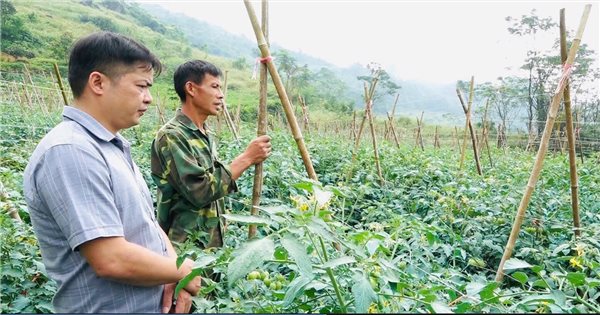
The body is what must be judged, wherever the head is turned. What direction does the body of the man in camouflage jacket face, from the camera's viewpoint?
to the viewer's right

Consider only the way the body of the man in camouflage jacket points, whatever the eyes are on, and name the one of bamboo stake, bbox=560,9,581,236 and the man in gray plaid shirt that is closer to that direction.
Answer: the bamboo stake

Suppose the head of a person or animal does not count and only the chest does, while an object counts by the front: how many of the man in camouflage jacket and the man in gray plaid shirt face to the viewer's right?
2

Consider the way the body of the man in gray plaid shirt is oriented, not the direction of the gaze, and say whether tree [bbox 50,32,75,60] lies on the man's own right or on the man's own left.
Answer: on the man's own left

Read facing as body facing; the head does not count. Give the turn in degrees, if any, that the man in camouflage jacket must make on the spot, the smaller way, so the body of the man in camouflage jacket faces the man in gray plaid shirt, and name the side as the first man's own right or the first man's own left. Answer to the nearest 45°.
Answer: approximately 90° to the first man's own right

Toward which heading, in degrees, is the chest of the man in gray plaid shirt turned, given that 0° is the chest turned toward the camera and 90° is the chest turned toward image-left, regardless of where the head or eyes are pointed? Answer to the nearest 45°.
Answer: approximately 270°

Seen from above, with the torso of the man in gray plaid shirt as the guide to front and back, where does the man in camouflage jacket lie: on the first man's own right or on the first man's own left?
on the first man's own left

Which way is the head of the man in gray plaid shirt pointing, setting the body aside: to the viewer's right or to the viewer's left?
to the viewer's right
